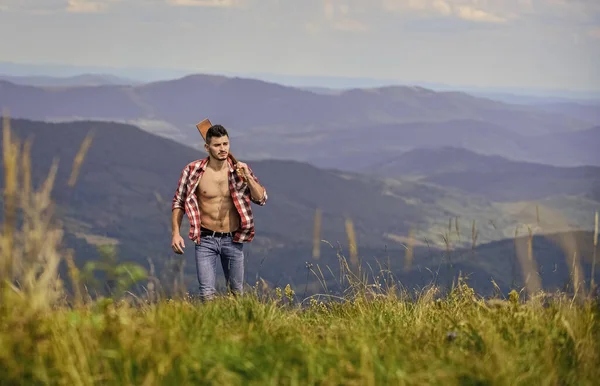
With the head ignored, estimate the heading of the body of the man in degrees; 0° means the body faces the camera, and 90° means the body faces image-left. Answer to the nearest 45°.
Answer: approximately 0°

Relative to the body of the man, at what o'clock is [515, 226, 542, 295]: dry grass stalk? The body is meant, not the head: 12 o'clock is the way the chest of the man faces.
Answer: The dry grass stalk is roughly at 11 o'clock from the man.

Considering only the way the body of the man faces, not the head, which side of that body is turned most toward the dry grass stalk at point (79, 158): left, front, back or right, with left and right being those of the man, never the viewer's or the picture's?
front
